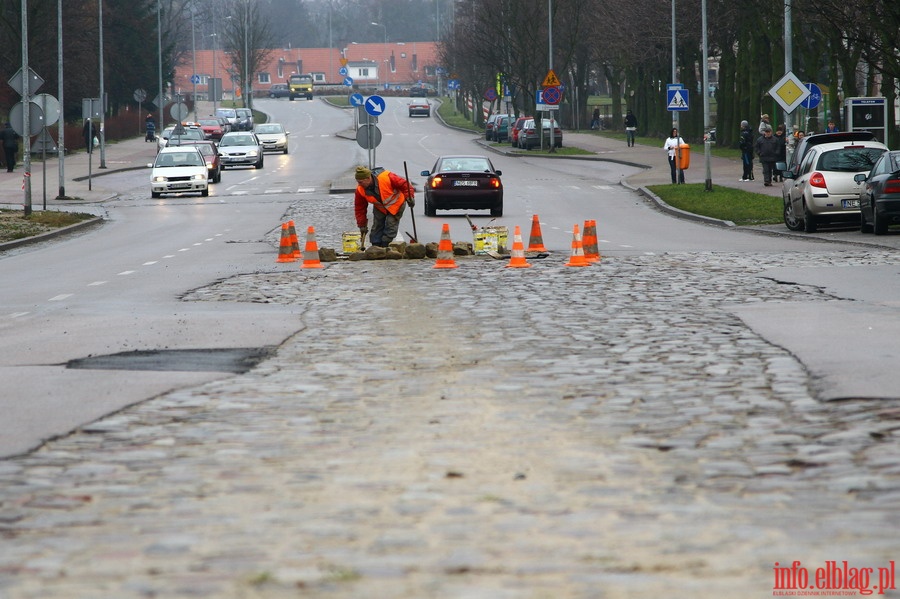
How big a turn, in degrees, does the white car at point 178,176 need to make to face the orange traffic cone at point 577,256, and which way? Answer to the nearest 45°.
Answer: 0° — it already faces it

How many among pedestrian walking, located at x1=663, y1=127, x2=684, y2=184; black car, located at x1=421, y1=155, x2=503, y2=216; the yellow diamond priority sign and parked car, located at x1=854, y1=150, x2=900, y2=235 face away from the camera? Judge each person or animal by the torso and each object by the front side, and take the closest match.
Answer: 2

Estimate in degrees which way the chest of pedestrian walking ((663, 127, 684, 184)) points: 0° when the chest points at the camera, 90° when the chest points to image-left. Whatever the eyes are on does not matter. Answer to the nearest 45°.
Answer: approximately 0°

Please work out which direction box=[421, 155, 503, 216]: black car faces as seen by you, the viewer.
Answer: facing away from the viewer

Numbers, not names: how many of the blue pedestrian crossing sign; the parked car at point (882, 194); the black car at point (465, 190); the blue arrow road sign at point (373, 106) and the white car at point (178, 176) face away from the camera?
2

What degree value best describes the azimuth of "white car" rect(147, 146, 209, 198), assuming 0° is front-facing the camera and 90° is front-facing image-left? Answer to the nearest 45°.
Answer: approximately 0°

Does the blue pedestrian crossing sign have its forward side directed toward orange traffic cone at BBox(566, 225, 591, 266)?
yes

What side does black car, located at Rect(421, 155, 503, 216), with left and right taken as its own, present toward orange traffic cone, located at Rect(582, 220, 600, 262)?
back

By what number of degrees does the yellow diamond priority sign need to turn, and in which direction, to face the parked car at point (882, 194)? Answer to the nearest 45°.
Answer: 0° — it already faces it

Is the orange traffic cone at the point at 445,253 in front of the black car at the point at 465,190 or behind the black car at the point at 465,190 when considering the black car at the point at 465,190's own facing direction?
behind

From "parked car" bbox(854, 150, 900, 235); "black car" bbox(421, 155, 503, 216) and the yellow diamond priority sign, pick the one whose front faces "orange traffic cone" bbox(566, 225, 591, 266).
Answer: the yellow diamond priority sign
